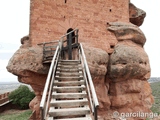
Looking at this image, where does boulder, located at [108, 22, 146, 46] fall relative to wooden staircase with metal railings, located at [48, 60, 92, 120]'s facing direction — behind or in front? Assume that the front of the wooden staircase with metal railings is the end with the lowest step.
behind

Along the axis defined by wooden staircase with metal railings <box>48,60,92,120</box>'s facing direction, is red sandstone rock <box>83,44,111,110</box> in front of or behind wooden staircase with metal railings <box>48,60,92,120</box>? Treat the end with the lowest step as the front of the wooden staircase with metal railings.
behind

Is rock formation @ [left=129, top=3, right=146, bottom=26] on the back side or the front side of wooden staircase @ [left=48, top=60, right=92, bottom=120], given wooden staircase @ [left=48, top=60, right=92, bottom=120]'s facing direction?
on the back side

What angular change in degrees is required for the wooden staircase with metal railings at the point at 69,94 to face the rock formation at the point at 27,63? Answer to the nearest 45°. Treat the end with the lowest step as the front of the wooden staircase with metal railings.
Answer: approximately 135° to its right

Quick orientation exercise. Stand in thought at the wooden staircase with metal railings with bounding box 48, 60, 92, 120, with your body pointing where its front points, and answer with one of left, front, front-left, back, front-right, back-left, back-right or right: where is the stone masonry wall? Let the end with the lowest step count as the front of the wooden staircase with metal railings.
back

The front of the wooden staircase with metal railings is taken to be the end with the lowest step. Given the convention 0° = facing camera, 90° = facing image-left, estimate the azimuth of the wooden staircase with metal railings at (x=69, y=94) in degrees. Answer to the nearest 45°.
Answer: approximately 0°
